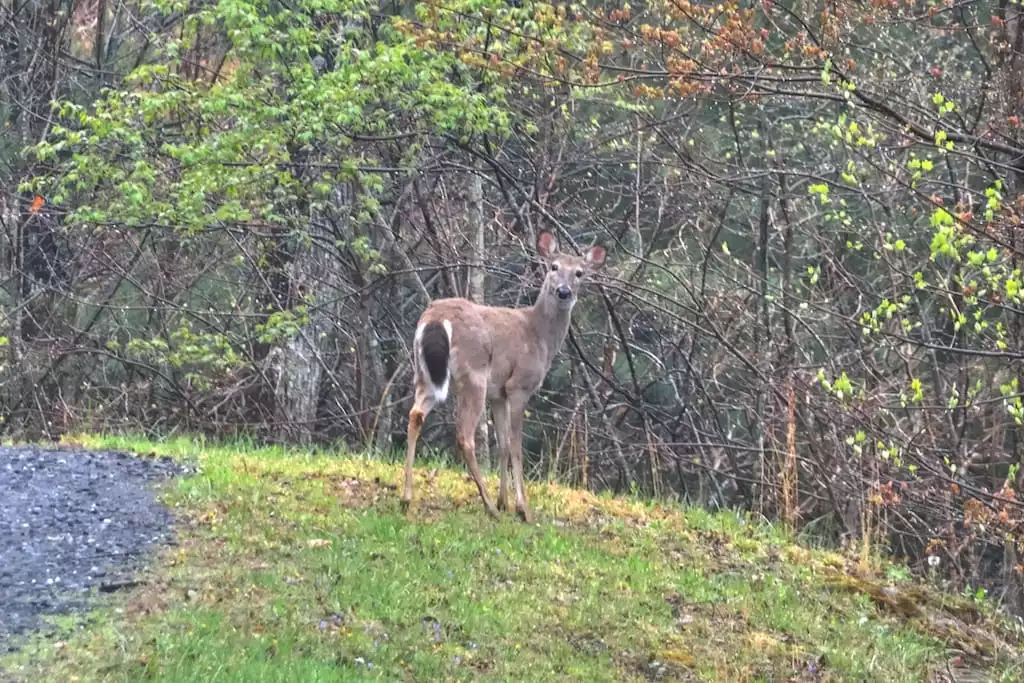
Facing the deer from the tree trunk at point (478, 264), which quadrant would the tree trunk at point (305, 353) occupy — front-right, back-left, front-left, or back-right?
back-right

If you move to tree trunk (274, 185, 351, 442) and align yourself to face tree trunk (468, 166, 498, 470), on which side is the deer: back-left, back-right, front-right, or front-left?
front-right

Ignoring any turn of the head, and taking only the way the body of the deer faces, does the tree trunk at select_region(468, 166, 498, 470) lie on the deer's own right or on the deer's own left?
on the deer's own left

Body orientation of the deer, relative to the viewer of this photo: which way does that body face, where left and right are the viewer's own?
facing away from the viewer and to the right of the viewer

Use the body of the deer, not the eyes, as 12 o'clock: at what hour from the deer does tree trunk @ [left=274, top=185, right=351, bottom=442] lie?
The tree trunk is roughly at 10 o'clock from the deer.
